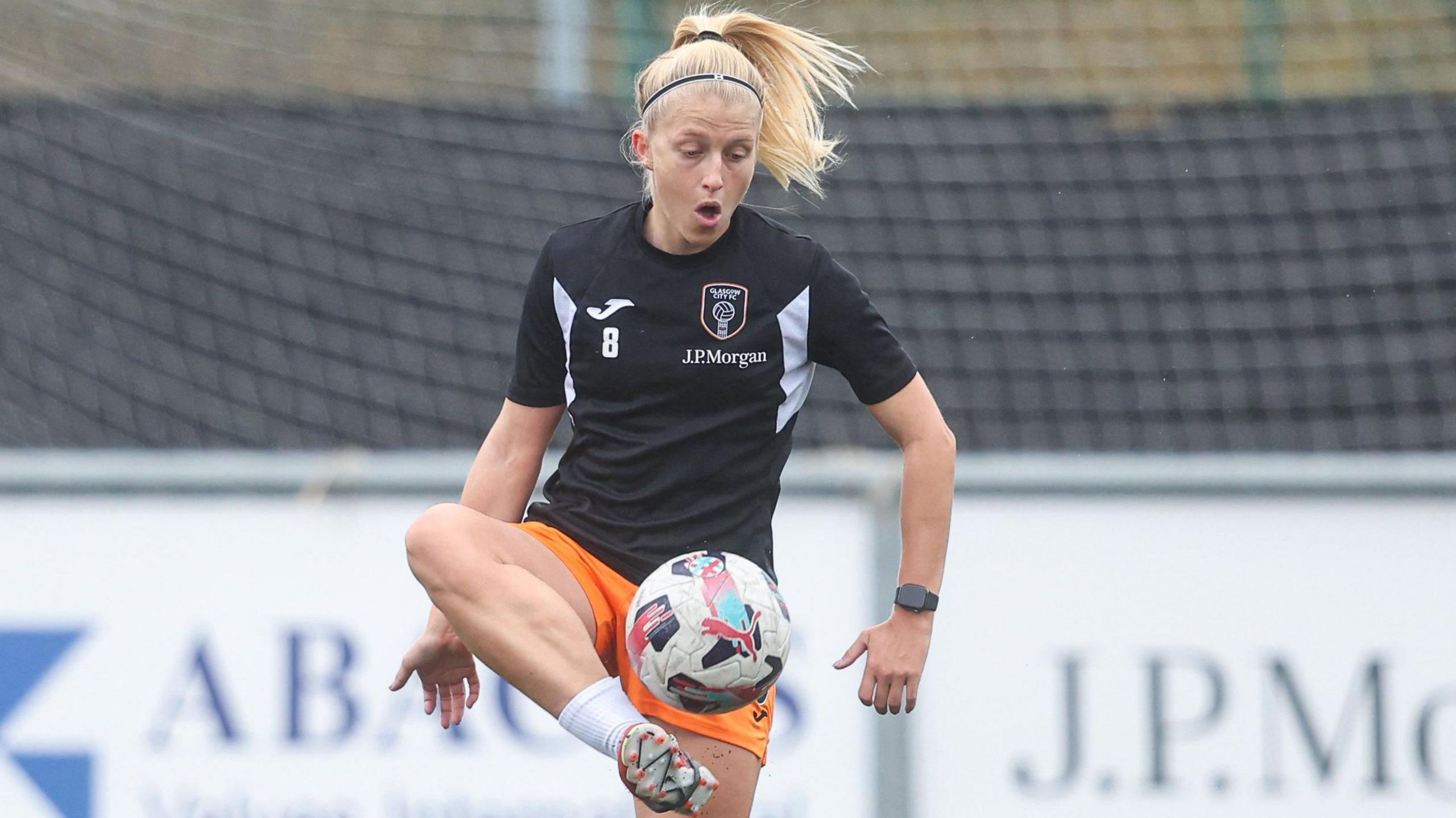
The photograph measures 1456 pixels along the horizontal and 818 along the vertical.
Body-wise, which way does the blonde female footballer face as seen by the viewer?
toward the camera
